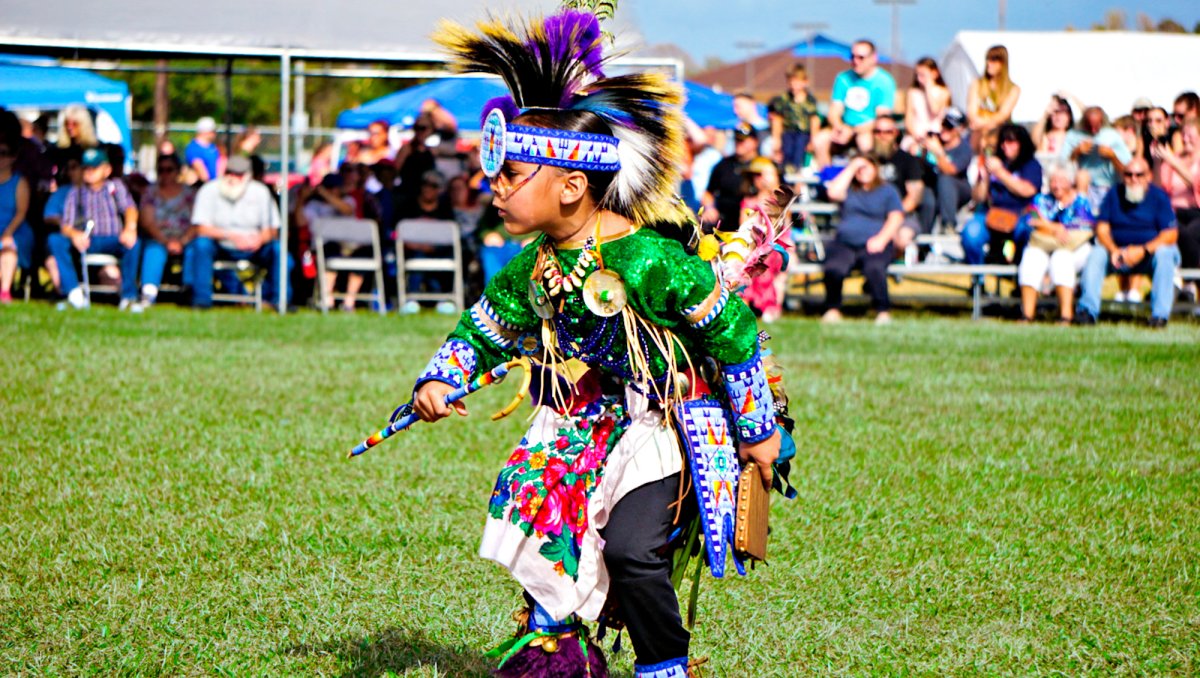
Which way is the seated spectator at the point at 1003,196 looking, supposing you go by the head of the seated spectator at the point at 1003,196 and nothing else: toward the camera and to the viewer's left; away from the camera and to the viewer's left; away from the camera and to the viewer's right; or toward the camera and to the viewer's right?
toward the camera and to the viewer's left

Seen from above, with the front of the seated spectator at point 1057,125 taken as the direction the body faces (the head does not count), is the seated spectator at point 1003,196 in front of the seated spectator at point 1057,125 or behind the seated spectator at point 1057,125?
in front

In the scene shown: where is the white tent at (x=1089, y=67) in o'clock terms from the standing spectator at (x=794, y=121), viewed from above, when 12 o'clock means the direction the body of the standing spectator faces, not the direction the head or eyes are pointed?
The white tent is roughly at 7 o'clock from the standing spectator.

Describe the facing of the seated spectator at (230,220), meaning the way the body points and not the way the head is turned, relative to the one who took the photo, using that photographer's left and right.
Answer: facing the viewer

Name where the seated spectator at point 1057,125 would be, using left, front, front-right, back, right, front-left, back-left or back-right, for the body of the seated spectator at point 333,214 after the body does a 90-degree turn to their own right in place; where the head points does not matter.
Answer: back

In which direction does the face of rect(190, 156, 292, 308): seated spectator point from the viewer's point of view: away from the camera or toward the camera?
toward the camera

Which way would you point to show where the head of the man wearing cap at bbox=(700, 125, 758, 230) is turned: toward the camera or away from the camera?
toward the camera

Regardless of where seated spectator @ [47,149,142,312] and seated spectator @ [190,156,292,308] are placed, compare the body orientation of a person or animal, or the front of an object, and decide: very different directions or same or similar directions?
same or similar directions

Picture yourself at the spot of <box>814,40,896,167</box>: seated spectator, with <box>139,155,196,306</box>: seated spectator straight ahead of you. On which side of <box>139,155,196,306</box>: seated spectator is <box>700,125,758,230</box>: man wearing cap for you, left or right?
left

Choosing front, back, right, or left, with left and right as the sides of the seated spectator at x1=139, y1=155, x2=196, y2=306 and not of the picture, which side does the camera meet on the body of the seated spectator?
front

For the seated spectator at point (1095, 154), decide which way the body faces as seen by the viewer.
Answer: toward the camera

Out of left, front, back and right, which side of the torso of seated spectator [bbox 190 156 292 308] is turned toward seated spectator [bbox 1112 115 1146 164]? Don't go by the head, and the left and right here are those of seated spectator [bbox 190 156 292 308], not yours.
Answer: left
